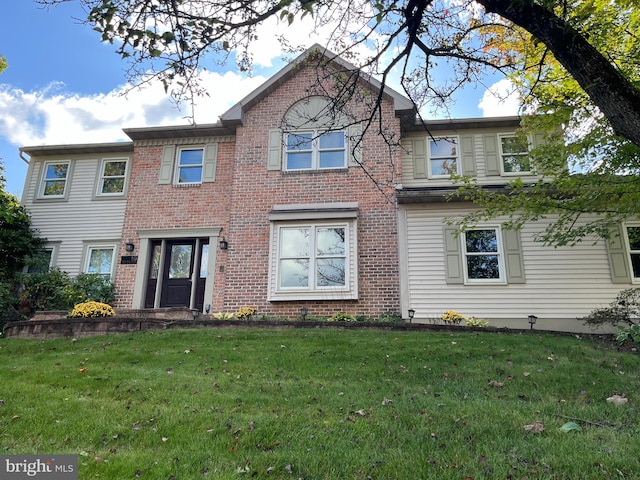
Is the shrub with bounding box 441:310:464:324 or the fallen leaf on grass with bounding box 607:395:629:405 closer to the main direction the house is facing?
the fallen leaf on grass

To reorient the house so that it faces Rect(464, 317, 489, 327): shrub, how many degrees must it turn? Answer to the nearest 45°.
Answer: approximately 90° to its left

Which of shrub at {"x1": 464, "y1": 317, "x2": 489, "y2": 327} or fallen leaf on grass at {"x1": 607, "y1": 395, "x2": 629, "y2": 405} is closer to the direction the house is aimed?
the fallen leaf on grass

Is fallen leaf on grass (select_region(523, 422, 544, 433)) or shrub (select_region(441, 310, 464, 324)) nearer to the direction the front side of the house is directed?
the fallen leaf on grass

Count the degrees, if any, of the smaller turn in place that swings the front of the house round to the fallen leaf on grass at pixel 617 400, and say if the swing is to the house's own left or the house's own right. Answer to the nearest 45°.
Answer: approximately 45° to the house's own left

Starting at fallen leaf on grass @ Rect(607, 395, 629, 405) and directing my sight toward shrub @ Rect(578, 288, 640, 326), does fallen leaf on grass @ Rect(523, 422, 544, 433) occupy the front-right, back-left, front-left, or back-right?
back-left

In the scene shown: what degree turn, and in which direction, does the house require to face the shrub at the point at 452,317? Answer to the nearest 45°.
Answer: approximately 90° to its left

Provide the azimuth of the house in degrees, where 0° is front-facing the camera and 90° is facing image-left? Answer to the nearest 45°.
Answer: approximately 0°
